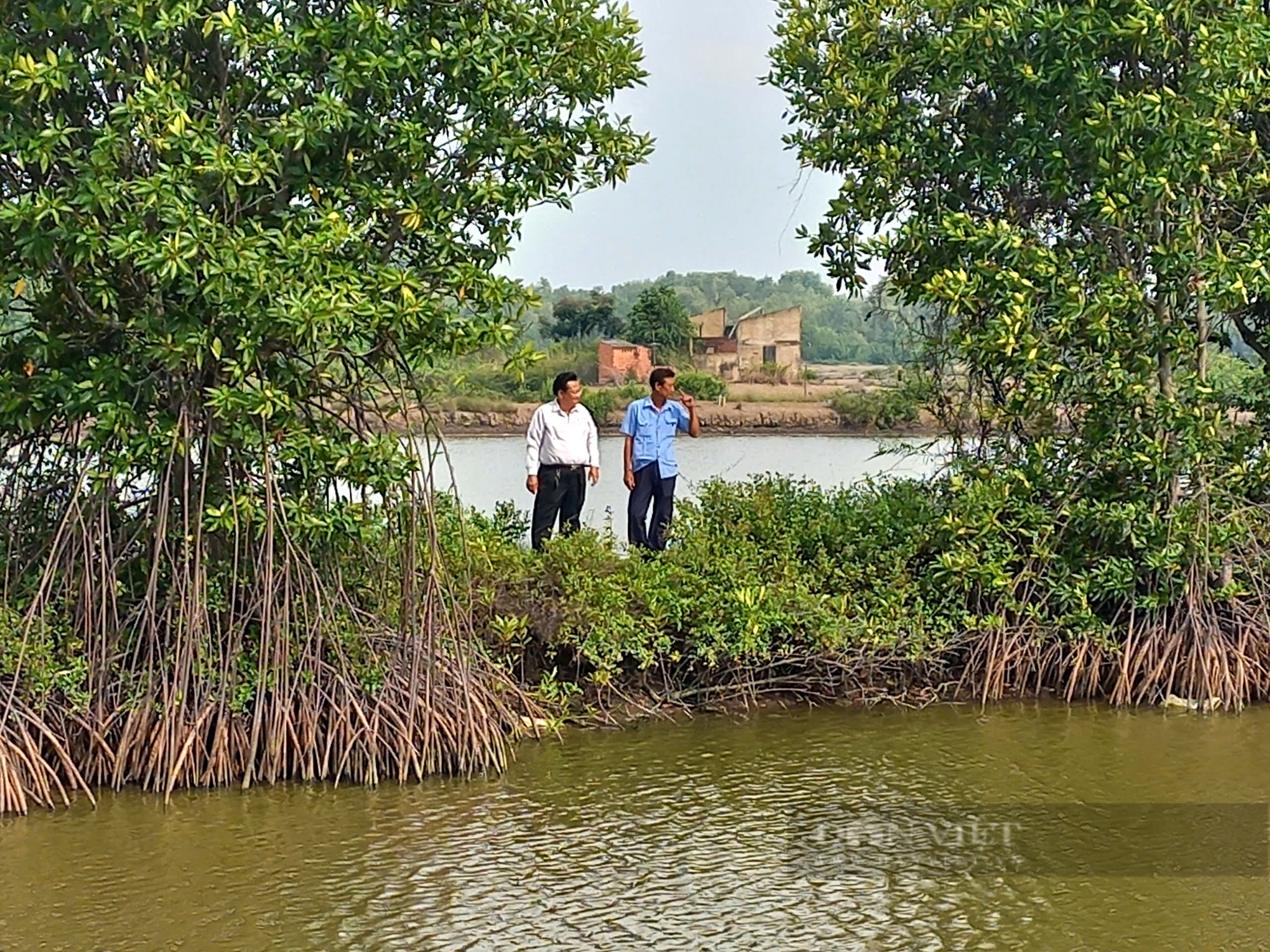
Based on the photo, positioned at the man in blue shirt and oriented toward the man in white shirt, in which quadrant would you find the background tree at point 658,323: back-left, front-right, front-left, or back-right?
back-right

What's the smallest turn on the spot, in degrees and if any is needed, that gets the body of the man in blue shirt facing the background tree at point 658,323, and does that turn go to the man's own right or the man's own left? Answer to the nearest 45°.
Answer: approximately 135° to the man's own left

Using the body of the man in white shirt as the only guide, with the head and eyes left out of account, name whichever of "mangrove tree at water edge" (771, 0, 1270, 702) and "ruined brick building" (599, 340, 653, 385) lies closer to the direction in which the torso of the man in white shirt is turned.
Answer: the mangrove tree at water edge

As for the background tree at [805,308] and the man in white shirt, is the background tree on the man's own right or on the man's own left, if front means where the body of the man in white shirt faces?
on the man's own left

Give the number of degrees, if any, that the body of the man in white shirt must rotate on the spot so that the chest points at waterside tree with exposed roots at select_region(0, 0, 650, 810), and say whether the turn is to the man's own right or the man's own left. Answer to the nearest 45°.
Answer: approximately 90° to the man's own right

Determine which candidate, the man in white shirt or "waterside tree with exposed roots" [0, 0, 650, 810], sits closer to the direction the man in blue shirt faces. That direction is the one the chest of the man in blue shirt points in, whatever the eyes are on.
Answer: the waterside tree with exposed roots

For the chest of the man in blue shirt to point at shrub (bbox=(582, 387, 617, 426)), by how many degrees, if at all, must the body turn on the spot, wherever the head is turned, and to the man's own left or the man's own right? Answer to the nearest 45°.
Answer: approximately 135° to the man's own left

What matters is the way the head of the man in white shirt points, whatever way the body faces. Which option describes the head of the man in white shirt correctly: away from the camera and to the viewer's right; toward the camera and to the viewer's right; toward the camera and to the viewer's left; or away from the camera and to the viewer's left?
toward the camera and to the viewer's right

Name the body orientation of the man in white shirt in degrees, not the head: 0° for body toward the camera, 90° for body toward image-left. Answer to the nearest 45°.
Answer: approximately 315°

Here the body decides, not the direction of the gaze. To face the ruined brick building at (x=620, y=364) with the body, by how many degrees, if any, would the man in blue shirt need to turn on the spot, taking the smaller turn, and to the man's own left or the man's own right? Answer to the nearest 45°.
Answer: approximately 135° to the man's own left

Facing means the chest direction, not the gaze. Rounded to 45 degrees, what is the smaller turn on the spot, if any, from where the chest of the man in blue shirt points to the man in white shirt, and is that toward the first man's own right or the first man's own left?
approximately 90° to the first man's own right

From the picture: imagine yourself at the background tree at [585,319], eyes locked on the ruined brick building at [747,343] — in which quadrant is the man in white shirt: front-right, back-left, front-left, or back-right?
front-right

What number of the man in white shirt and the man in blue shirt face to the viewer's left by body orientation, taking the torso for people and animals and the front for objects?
0

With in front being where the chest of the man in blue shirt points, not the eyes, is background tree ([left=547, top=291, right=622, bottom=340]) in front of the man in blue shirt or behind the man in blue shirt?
behind

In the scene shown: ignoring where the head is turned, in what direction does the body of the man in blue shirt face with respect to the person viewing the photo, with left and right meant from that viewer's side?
facing the viewer and to the right of the viewer

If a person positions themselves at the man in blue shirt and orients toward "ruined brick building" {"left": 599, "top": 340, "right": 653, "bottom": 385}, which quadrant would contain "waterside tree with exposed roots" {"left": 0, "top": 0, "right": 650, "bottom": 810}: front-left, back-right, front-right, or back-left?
back-left
